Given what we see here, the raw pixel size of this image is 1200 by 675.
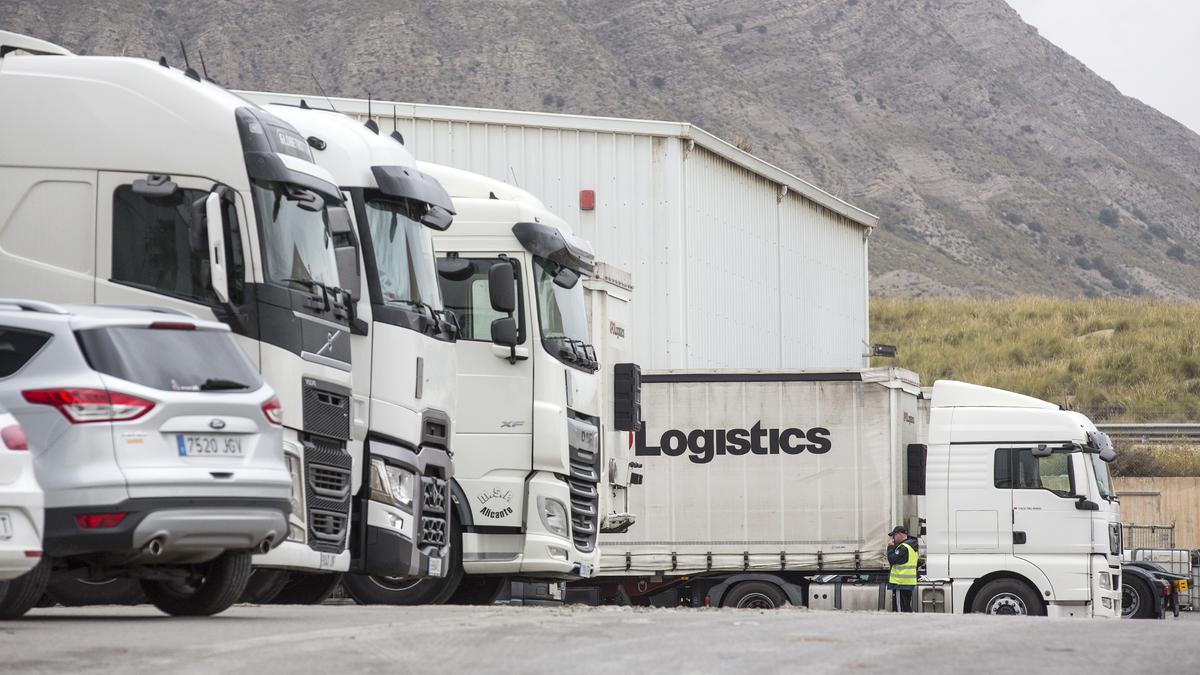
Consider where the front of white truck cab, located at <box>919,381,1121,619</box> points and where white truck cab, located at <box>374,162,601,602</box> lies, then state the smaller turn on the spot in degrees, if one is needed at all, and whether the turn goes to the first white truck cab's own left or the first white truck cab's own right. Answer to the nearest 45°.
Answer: approximately 135° to the first white truck cab's own right

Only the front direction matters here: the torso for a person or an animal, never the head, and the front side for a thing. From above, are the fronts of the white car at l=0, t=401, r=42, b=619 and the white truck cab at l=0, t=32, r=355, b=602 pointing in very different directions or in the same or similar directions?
very different directions

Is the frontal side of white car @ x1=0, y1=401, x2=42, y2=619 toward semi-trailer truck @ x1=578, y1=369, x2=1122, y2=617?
no

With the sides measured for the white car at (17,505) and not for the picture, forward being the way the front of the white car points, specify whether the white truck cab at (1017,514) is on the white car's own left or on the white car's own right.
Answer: on the white car's own right

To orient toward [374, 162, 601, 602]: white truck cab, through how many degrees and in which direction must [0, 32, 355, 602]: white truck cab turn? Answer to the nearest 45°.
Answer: approximately 90° to its left

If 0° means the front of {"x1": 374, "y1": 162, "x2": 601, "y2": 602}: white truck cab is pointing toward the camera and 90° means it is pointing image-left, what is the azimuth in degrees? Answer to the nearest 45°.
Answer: approximately 315°

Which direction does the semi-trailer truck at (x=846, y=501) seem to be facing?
to the viewer's right

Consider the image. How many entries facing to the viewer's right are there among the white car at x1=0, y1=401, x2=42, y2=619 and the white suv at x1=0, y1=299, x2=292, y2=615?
0

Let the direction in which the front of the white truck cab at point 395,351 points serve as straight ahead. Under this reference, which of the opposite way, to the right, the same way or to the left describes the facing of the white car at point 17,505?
the opposite way

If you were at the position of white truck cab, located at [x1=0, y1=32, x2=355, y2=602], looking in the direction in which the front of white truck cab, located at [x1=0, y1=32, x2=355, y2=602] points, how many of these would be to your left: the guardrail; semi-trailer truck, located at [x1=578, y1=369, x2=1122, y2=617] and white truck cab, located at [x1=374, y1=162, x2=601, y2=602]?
3

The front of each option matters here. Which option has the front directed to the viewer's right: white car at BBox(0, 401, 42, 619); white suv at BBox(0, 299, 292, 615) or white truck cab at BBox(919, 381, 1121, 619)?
the white truck cab

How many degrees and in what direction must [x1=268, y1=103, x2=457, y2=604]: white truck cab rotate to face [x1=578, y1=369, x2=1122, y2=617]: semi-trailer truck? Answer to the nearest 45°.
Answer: approximately 90° to its left

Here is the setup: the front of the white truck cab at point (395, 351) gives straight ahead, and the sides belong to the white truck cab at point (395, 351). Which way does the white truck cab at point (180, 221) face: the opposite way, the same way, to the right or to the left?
the same way

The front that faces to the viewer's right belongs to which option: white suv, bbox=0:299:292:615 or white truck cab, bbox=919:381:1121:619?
the white truck cab

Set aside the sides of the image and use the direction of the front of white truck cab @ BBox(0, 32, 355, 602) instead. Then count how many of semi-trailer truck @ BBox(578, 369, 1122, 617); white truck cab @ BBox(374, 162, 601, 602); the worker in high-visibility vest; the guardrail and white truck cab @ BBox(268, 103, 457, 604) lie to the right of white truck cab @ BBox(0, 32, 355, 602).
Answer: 0

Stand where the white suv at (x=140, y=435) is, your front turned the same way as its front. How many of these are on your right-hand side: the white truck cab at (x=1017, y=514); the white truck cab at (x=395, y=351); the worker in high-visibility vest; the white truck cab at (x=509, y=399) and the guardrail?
5

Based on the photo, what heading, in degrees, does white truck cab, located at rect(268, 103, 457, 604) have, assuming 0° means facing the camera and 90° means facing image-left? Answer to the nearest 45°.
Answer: approximately 315°

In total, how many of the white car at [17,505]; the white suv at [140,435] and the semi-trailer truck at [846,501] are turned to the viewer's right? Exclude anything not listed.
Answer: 1
